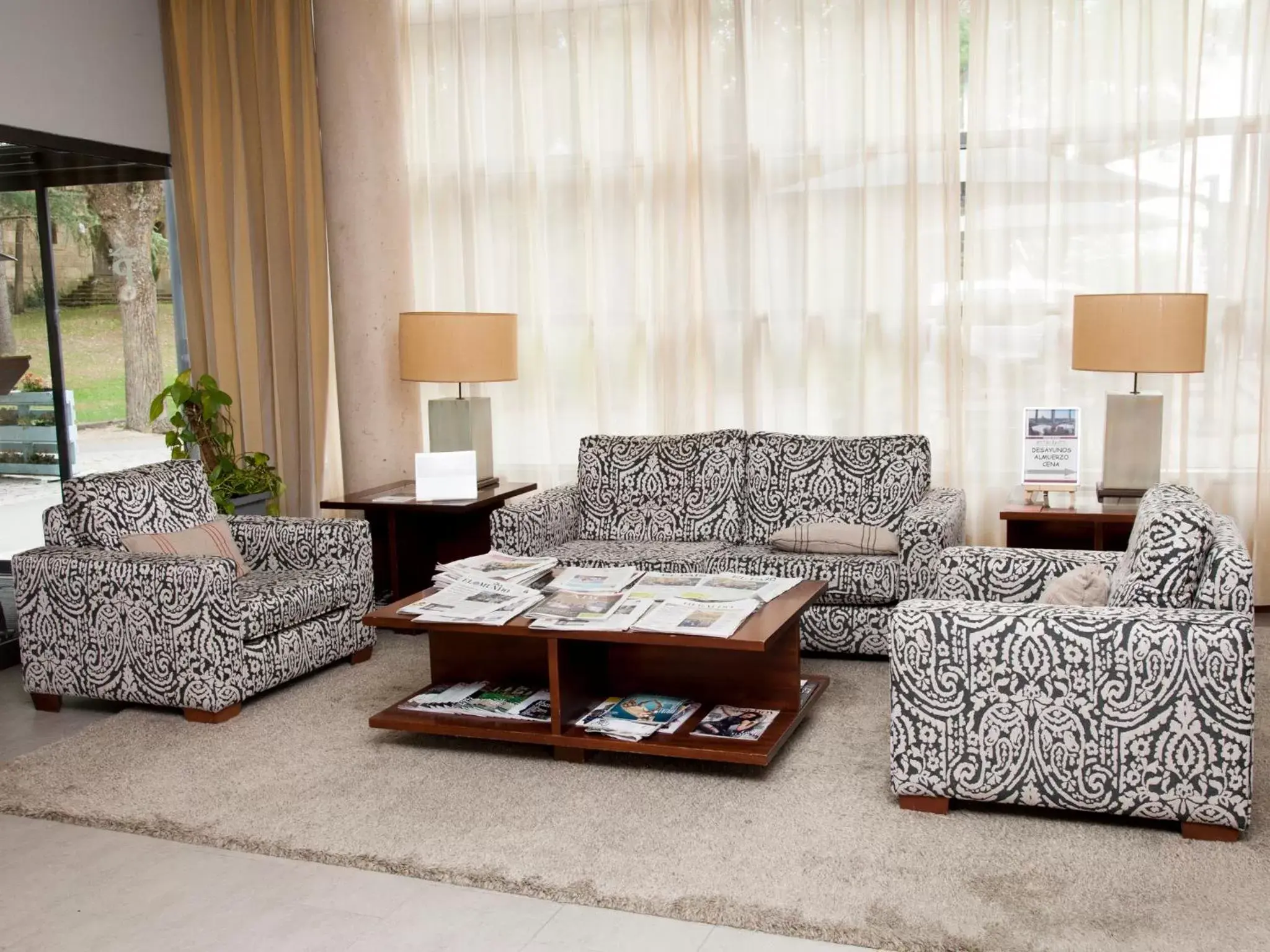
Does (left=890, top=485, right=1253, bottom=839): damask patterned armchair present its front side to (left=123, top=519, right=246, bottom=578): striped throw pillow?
yes

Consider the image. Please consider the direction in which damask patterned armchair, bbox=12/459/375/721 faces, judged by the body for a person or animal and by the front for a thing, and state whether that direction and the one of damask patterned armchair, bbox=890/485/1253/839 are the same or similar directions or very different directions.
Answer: very different directions

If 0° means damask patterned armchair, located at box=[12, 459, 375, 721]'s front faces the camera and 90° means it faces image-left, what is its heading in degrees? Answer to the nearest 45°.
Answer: approximately 315°

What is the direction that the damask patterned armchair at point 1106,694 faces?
to the viewer's left

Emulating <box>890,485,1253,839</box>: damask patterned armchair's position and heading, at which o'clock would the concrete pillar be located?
The concrete pillar is roughly at 1 o'clock from the damask patterned armchair.

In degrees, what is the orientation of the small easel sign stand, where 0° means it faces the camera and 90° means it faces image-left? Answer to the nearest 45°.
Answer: approximately 0°

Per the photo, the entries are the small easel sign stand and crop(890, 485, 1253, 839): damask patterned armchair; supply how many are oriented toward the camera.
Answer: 1

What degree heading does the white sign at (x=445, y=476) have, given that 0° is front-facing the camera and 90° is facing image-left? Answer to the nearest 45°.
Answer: approximately 0°

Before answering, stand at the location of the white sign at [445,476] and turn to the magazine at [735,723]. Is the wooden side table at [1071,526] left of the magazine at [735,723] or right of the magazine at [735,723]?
left
